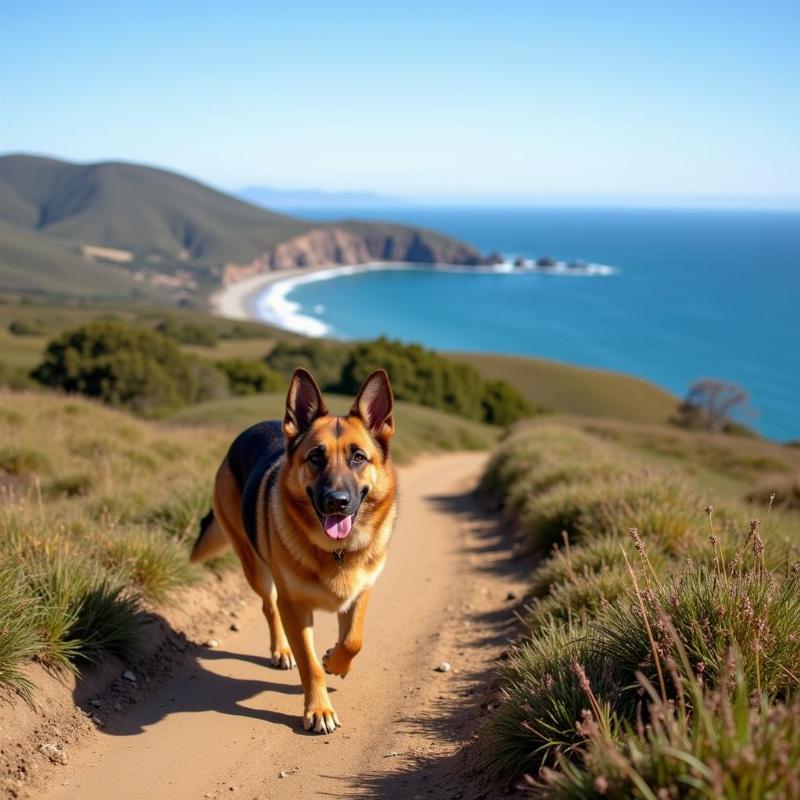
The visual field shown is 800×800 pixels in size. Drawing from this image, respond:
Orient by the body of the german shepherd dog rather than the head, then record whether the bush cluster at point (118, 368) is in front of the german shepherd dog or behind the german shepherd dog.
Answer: behind

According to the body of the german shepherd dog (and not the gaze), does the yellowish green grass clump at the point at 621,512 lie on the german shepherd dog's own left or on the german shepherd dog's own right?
on the german shepherd dog's own left

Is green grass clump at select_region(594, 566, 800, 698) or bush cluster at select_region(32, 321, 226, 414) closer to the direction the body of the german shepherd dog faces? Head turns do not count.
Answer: the green grass clump

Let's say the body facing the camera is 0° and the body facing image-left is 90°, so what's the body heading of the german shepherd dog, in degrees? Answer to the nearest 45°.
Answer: approximately 315°

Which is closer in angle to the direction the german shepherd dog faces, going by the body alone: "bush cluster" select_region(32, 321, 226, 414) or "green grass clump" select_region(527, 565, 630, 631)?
the green grass clump

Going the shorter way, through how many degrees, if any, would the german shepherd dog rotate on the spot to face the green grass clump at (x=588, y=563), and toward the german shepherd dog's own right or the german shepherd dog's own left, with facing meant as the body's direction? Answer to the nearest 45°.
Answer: approximately 90° to the german shepherd dog's own left

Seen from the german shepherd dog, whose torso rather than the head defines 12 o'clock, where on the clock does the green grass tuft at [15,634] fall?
The green grass tuft is roughly at 4 o'clock from the german shepherd dog.

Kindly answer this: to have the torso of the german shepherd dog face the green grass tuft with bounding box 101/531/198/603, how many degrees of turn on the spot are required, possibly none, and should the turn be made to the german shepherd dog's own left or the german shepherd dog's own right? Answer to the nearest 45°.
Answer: approximately 180°
